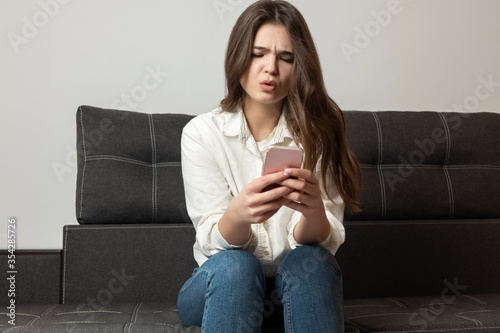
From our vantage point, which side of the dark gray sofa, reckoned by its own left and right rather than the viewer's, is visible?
front

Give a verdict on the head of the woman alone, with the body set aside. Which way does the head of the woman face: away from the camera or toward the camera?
toward the camera

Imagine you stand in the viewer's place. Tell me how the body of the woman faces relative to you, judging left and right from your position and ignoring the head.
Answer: facing the viewer
